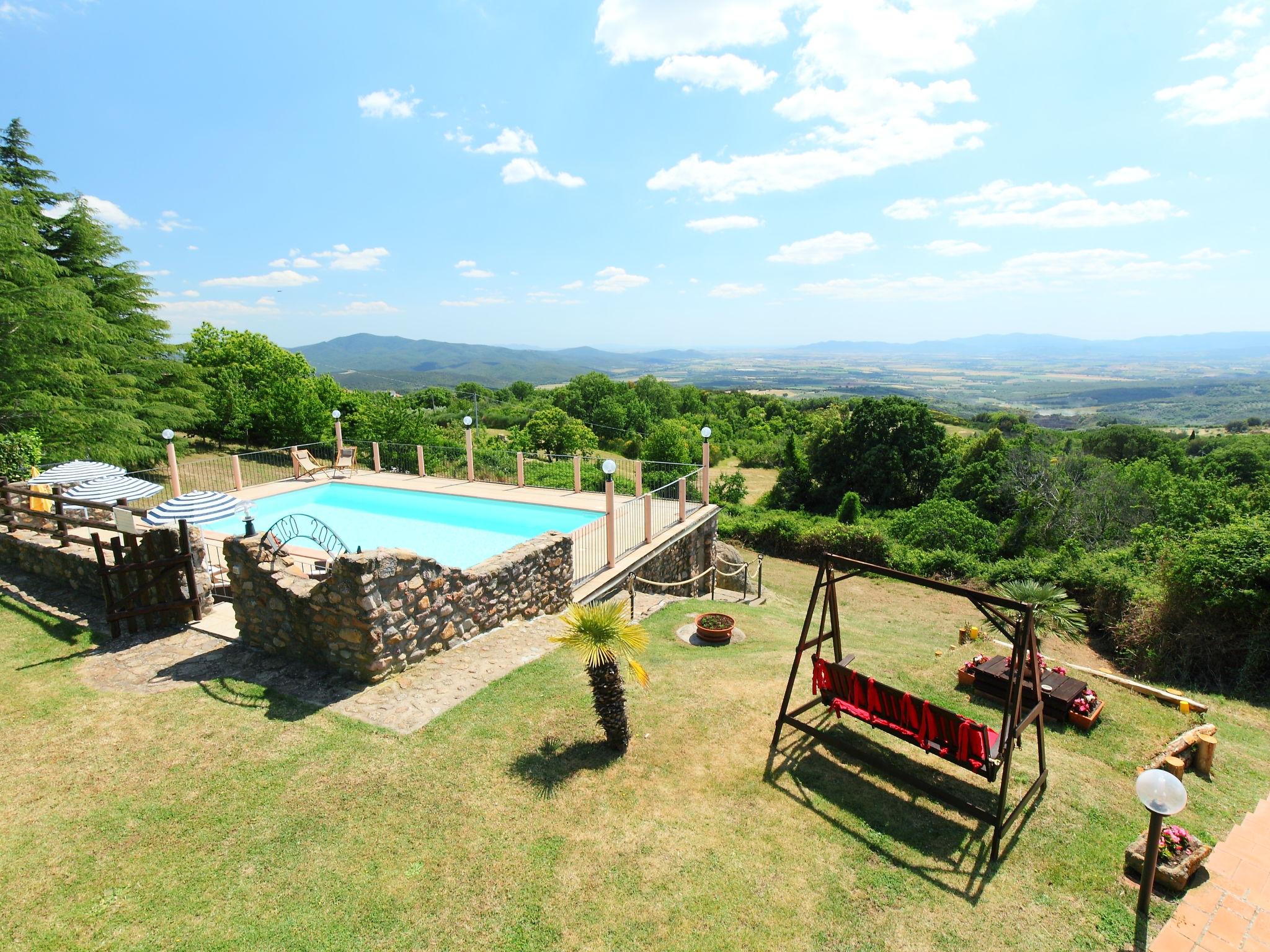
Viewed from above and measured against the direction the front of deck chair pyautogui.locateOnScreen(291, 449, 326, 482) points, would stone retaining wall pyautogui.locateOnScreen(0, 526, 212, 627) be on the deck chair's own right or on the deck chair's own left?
on the deck chair's own right

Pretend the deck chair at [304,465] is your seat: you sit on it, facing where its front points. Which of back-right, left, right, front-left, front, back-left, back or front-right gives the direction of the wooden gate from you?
front-right

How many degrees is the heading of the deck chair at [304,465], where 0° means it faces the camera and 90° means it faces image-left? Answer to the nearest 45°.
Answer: approximately 315°

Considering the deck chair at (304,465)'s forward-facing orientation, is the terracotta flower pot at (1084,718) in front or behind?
in front

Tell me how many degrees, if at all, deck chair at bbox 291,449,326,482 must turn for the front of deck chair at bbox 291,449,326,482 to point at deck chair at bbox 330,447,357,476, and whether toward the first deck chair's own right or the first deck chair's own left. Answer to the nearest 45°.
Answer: approximately 45° to the first deck chair's own left

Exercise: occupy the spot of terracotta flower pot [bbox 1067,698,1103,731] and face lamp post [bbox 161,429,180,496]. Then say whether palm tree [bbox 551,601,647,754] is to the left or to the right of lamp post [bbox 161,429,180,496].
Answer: left
